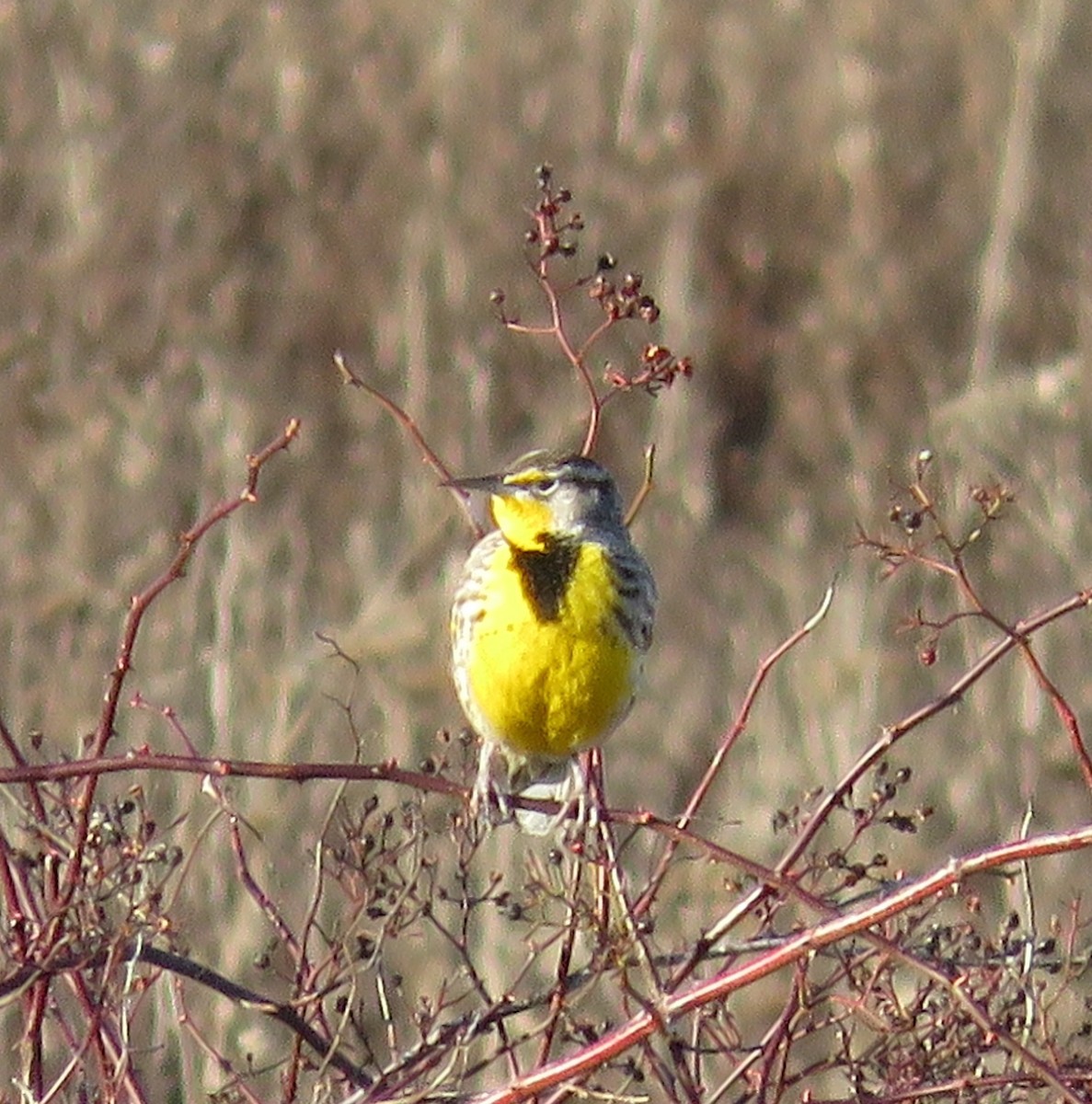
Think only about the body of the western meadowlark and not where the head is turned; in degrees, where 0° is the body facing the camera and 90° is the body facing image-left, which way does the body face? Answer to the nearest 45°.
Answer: approximately 0°
